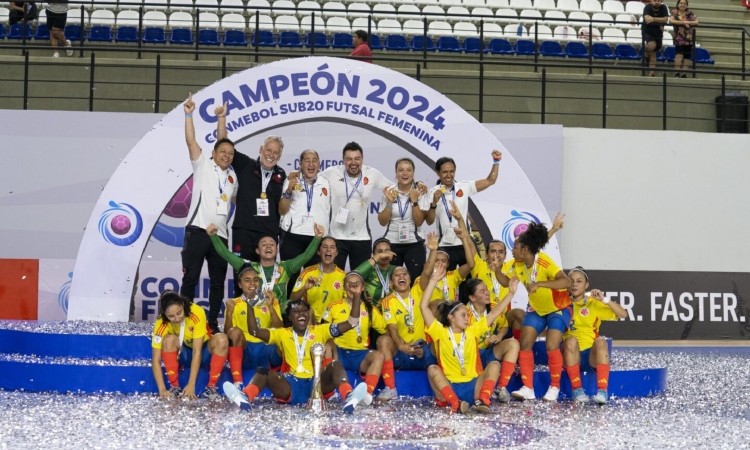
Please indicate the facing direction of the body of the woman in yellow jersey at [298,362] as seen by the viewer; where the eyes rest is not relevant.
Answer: toward the camera

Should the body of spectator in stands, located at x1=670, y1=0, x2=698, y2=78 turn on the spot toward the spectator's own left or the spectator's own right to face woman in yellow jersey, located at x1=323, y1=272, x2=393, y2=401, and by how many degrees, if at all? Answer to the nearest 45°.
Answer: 0° — they already face them

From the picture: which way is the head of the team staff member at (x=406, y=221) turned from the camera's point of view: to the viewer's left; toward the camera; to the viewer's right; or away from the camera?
toward the camera

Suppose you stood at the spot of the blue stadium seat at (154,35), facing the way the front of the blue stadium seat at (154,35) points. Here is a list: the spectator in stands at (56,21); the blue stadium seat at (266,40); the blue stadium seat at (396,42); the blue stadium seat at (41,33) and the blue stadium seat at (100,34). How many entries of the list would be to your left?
2

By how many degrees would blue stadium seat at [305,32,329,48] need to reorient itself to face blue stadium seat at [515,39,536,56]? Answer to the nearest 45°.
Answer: approximately 90° to its left

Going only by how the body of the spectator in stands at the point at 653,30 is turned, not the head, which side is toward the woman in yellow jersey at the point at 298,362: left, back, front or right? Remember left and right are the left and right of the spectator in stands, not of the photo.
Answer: front

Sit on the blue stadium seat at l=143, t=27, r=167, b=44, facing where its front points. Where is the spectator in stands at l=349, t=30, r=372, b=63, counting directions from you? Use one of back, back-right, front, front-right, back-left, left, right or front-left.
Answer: front-left

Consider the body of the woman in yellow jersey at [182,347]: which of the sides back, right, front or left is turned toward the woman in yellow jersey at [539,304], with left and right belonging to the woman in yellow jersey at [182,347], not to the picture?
left

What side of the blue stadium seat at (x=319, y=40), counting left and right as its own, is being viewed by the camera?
front

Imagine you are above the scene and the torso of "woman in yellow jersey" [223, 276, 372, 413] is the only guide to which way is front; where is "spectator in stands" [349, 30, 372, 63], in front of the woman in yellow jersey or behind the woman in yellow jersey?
behind

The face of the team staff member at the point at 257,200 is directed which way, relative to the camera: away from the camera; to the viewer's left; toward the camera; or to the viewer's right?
toward the camera

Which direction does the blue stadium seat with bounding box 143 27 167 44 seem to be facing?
toward the camera

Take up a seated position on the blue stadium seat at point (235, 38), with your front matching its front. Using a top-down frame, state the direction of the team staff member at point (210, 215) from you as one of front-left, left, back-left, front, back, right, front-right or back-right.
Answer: front

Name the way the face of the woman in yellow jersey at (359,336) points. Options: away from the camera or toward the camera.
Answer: toward the camera

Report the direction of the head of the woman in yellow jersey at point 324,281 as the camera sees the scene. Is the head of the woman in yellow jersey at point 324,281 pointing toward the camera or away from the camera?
toward the camera

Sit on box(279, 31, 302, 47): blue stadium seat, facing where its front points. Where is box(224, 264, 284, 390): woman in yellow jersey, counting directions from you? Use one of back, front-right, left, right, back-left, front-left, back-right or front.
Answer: front

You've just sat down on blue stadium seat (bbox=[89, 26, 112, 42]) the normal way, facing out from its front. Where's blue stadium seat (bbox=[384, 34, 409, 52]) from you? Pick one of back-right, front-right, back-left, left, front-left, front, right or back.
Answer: left

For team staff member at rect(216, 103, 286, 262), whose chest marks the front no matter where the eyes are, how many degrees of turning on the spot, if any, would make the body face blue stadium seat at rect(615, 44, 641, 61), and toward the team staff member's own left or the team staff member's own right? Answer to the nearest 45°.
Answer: approximately 135° to the team staff member's own left

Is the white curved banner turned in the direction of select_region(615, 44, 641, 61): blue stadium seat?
no
